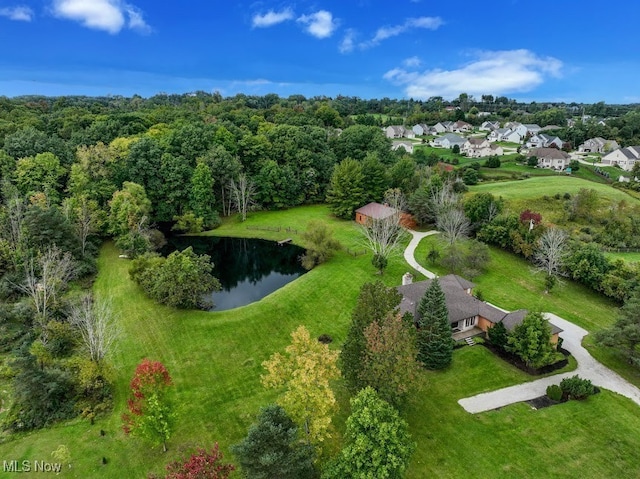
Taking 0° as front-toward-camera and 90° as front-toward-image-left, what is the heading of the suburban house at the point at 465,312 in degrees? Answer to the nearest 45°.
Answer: approximately 0°

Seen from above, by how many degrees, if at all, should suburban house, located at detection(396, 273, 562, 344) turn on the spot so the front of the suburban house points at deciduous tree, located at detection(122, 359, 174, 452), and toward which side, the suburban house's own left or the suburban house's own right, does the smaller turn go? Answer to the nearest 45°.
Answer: approximately 45° to the suburban house's own right

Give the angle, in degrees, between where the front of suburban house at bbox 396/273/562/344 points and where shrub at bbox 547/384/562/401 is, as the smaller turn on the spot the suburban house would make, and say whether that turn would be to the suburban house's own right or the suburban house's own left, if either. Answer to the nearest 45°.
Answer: approximately 45° to the suburban house's own left

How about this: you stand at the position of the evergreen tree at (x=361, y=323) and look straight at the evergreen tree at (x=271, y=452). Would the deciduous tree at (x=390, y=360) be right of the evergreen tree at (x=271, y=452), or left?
left

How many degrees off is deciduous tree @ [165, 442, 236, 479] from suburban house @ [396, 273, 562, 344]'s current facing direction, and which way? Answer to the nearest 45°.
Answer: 0° — it already faces it

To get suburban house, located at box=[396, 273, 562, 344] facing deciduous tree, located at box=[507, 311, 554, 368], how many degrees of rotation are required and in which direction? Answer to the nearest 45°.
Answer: approximately 45° to its left
